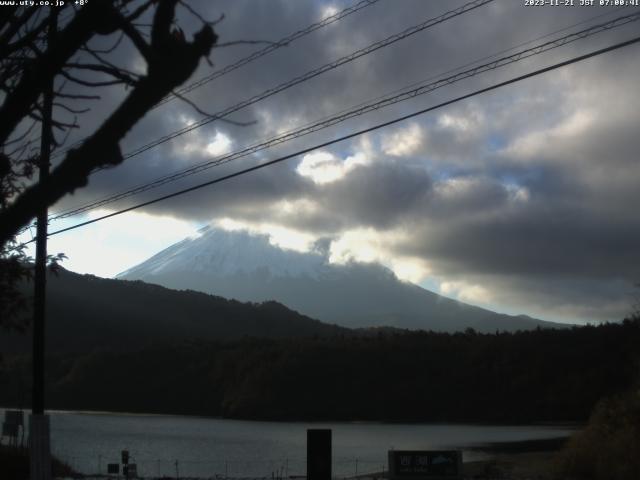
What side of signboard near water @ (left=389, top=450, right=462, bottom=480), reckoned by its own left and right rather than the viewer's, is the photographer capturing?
front

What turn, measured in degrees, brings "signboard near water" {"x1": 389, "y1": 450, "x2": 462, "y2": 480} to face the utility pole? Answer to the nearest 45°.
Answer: approximately 45° to its right
